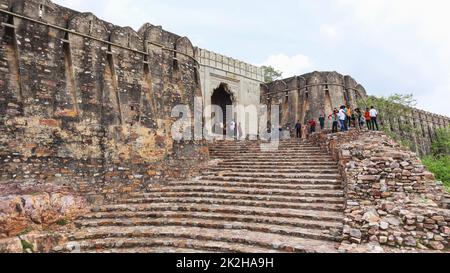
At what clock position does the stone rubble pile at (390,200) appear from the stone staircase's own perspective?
The stone rubble pile is roughly at 10 o'clock from the stone staircase.

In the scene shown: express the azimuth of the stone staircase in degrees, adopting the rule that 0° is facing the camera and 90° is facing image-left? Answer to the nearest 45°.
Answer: approximately 0°

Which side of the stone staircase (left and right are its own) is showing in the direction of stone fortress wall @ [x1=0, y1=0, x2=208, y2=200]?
right

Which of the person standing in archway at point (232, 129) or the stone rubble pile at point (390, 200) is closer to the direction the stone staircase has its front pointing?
the stone rubble pile

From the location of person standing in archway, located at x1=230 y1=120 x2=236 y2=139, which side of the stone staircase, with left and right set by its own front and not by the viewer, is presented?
back
